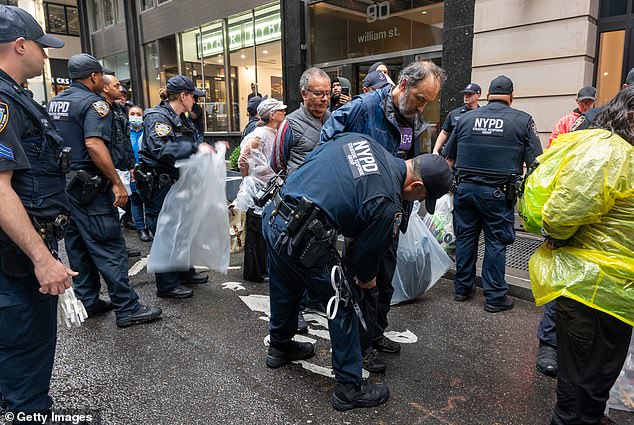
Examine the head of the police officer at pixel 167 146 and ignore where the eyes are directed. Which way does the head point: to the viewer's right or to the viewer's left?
to the viewer's right

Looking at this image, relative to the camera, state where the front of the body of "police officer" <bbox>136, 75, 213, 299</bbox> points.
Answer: to the viewer's right

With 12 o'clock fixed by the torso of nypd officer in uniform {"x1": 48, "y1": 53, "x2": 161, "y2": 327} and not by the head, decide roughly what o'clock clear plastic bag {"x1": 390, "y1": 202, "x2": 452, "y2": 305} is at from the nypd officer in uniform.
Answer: The clear plastic bag is roughly at 2 o'clock from the nypd officer in uniform.

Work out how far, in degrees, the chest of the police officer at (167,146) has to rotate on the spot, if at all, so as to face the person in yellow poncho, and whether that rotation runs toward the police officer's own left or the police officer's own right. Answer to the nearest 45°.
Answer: approximately 45° to the police officer's own right

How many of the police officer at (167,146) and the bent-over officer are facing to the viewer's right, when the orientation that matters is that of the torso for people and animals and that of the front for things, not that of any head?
2

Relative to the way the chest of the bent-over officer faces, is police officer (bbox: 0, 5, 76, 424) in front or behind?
behind

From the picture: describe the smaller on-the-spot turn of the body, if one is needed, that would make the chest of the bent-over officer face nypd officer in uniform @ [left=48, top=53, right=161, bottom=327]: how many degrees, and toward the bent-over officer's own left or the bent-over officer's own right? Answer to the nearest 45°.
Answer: approximately 135° to the bent-over officer's own left

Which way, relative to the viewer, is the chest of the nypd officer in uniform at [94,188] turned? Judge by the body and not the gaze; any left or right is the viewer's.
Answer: facing away from the viewer and to the right of the viewer

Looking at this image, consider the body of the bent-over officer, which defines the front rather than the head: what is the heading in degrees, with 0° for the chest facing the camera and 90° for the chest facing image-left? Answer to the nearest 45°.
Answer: approximately 270°
